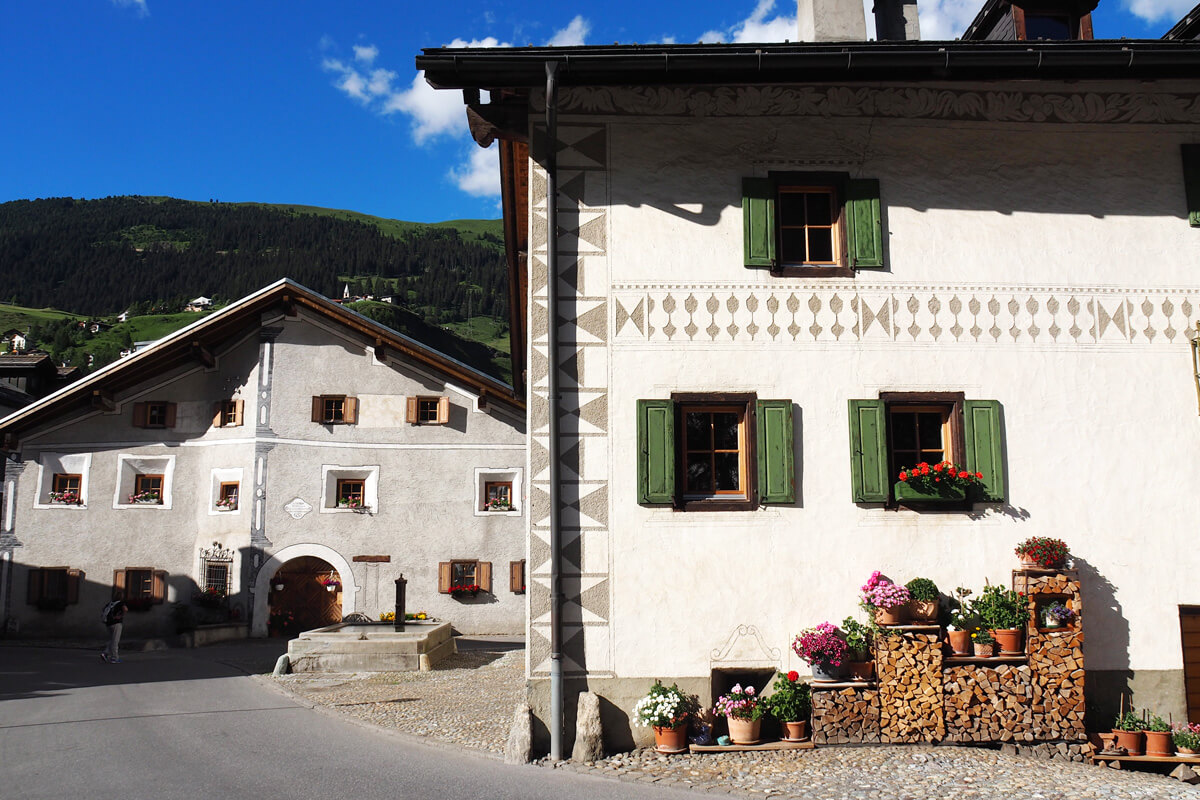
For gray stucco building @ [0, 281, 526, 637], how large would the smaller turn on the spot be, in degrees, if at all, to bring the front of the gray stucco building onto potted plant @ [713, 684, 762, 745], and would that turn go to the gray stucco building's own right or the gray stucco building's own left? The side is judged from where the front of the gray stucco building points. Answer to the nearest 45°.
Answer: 0° — it already faces it

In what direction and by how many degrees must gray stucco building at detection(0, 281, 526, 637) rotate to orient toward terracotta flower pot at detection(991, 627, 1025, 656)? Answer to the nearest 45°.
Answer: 0° — it already faces it

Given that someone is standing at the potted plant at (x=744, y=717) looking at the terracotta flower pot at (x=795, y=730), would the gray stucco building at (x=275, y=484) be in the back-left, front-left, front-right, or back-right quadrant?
back-left

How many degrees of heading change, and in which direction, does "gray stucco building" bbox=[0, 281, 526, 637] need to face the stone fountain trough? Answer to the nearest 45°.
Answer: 0° — it already faces it

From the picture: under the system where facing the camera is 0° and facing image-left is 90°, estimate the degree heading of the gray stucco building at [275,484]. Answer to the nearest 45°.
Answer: approximately 0°

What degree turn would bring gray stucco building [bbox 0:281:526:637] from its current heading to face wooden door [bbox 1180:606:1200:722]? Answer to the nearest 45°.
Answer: approximately 45° to its left
